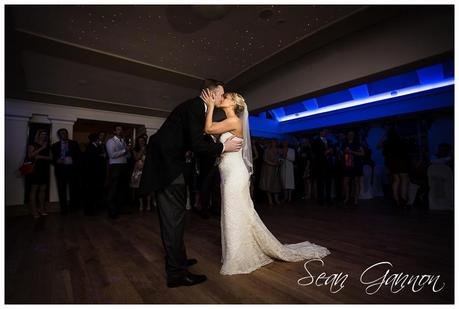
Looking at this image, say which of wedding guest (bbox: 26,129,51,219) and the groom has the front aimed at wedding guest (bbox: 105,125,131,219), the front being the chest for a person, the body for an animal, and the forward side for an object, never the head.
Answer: wedding guest (bbox: 26,129,51,219)

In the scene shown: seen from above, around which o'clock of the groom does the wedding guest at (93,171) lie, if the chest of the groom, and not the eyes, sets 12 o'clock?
The wedding guest is roughly at 8 o'clock from the groom.

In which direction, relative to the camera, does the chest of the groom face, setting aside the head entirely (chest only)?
to the viewer's right

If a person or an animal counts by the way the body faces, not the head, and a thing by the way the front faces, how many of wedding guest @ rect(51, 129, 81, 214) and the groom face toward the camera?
1

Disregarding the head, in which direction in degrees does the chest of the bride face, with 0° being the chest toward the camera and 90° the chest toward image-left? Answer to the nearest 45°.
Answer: approximately 90°

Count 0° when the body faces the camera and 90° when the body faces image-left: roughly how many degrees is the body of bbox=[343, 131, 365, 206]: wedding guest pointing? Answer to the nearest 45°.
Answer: approximately 45°

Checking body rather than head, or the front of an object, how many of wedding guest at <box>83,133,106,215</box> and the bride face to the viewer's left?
1

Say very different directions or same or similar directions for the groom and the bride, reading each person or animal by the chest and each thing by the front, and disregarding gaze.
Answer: very different directions

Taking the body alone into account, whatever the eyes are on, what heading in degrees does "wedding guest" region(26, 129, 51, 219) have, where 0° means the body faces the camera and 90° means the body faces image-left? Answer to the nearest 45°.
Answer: approximately 315°

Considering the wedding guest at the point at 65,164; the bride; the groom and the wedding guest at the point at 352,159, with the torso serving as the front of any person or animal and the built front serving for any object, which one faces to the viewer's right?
the groom
